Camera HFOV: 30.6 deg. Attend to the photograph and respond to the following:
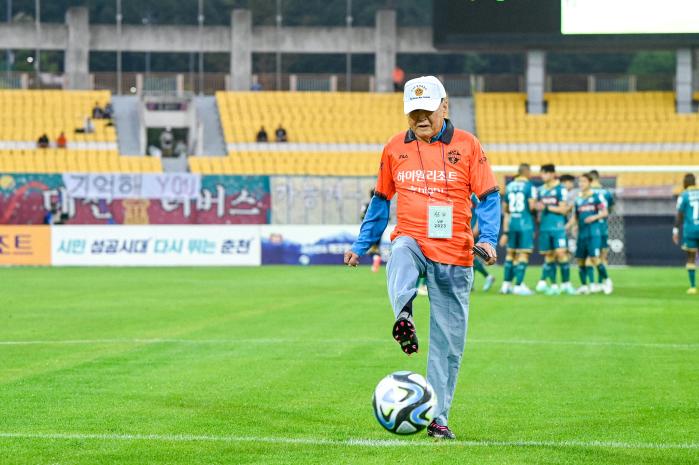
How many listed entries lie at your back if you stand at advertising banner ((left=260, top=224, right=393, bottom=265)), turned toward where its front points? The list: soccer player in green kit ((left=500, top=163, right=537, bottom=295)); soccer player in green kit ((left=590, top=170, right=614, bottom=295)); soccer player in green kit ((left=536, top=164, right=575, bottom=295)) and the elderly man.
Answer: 0

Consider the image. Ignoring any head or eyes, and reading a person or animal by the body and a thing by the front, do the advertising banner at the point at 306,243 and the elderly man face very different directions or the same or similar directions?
same or similar directions

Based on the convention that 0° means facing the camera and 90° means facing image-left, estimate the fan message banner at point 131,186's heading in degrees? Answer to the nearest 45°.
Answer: approximately 0°

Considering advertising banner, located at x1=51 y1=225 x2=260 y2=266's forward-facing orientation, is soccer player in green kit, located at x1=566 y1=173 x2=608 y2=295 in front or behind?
in front

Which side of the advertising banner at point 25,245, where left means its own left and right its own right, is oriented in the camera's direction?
front

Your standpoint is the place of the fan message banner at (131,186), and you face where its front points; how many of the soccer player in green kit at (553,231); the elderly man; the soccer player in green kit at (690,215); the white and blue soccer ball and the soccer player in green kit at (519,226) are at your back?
0

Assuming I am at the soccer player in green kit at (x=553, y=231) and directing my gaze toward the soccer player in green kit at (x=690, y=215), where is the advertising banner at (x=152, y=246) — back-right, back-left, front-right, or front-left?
back-left

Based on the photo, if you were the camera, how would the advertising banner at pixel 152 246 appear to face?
facing the viewer

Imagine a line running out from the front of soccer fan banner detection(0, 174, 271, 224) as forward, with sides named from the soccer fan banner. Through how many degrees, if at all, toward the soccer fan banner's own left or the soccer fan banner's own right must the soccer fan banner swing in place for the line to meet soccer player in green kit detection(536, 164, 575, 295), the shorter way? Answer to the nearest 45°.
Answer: approximately 45° to the soccer fan banner's own left

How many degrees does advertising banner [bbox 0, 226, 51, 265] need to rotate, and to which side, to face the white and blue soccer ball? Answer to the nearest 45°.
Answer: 0° — it already faces it

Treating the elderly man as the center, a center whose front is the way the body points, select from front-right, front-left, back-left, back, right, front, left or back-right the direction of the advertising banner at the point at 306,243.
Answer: back

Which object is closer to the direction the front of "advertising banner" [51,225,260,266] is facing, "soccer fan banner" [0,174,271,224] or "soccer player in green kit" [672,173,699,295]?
the soccer player in green kit

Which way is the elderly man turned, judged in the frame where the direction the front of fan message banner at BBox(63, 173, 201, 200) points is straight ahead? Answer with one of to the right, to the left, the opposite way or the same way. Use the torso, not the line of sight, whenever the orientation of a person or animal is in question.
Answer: the same way

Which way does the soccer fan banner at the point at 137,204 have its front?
toward the camera

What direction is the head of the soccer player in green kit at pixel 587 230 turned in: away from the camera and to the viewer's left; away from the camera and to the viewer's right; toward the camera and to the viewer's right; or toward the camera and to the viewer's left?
toward the camera and to the viewer's left

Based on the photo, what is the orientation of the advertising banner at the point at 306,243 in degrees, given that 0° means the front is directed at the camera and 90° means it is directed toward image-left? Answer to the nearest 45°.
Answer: approximately 0°

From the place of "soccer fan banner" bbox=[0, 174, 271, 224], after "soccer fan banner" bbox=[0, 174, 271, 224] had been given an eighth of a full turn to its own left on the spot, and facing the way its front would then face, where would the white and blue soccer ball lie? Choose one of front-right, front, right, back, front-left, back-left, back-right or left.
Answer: front-right

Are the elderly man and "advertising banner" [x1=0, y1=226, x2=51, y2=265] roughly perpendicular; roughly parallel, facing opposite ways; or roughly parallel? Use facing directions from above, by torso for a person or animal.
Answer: roughly parallel

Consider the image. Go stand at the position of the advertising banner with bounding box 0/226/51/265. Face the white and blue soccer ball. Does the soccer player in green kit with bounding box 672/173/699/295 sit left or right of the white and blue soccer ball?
left

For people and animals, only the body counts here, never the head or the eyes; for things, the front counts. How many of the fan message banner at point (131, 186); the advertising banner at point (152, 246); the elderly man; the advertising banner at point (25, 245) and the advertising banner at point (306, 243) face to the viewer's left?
0

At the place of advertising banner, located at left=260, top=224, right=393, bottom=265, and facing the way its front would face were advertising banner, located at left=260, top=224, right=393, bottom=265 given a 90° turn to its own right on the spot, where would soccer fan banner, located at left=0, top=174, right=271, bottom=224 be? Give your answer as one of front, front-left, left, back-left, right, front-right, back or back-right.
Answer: front
